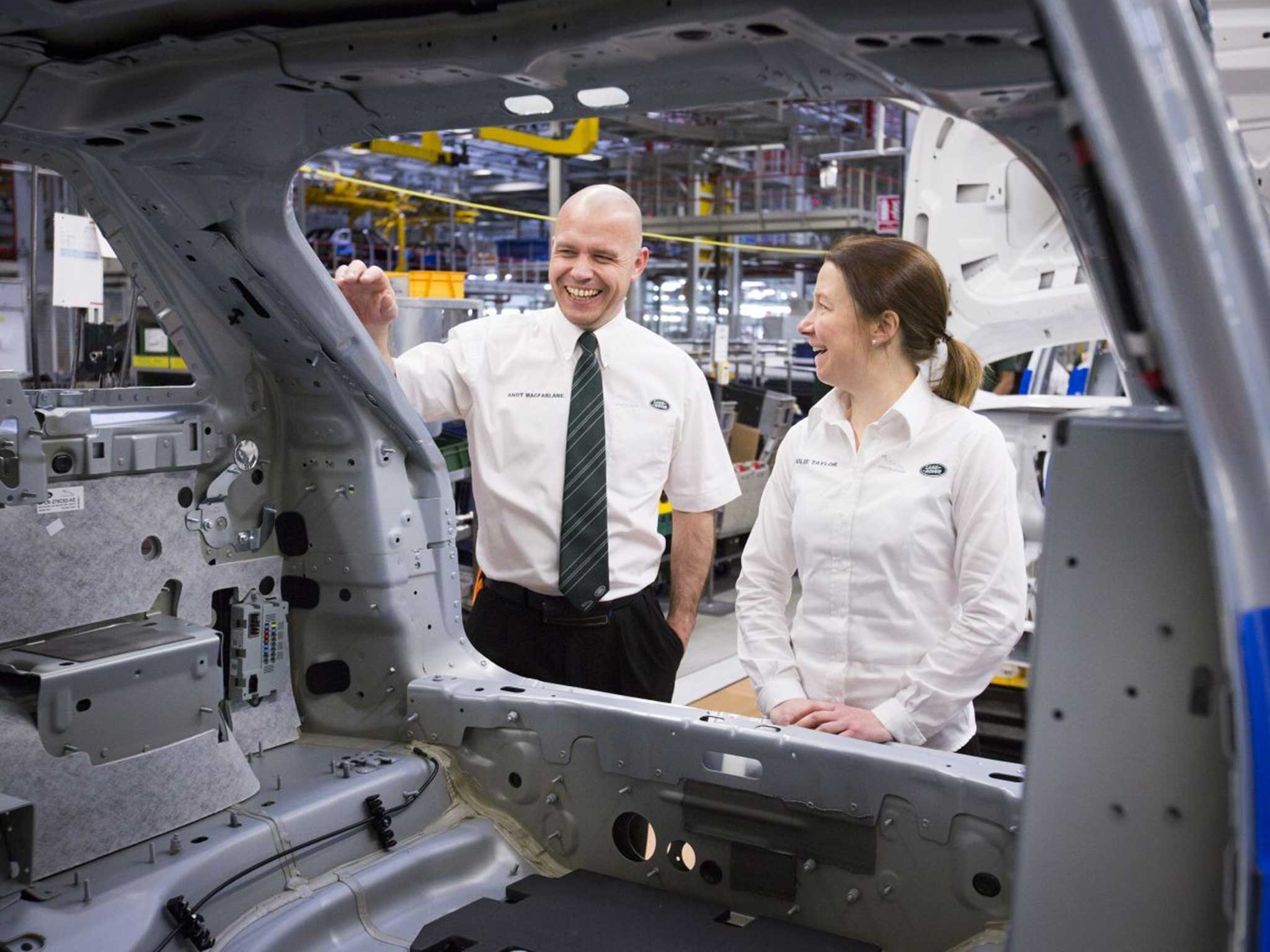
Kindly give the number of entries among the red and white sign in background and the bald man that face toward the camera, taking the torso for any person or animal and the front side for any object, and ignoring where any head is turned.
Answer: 2

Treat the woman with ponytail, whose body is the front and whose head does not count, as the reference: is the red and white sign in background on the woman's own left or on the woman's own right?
on the woman's own right

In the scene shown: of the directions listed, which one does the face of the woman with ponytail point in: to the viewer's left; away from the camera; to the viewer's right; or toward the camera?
to the viewer's left

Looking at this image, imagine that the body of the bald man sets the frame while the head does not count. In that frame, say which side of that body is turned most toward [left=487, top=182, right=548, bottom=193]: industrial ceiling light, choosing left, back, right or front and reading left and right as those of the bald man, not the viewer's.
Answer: back

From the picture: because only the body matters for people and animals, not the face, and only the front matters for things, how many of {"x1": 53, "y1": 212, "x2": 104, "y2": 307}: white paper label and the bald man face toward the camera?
2

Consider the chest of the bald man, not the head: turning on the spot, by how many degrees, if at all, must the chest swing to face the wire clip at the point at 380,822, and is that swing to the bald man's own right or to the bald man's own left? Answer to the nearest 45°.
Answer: approximately 45° to the bald man's own right

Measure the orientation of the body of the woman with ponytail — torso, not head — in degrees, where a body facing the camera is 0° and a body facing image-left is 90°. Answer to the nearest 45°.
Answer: approximately 45°
